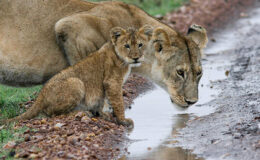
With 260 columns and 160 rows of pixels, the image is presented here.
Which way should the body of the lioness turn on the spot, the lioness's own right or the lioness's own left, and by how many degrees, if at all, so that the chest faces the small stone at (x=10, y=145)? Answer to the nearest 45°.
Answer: approximately 90° to the lioness's own right

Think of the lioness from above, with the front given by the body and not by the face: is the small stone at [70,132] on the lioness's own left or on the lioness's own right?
on the lioness's own right

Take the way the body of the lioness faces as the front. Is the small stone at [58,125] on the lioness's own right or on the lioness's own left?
on the lioness's own right

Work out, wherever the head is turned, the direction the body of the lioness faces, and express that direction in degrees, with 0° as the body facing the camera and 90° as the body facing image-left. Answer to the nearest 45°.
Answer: approximately 270°

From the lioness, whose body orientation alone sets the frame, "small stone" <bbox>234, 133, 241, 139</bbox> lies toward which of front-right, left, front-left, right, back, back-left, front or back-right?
front-right

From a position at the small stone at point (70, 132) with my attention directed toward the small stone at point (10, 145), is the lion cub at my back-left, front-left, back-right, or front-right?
back-right

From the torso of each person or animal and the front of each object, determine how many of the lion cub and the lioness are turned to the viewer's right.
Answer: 2

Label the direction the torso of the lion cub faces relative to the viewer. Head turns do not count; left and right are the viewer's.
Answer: facing to the right of the viewer
